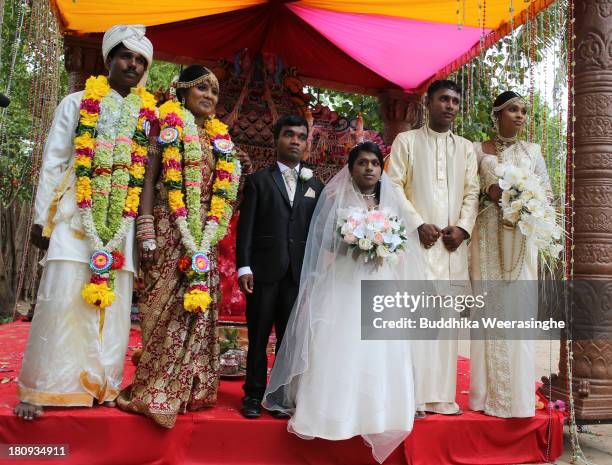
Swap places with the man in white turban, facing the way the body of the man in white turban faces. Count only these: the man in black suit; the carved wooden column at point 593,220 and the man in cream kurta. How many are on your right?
0

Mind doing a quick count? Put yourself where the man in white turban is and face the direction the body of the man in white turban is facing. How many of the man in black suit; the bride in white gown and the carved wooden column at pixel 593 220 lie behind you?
0

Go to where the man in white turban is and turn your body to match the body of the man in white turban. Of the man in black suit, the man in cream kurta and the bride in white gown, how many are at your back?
0

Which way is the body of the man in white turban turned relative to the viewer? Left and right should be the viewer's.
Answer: facing the viewer and to the right of the viewer

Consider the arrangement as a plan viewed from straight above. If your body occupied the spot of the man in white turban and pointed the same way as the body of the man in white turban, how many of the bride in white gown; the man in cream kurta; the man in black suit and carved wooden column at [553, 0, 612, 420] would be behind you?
0

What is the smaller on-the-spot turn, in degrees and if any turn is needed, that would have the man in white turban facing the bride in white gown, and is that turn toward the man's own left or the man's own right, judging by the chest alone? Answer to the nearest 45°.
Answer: approximately 45° to the man's own left

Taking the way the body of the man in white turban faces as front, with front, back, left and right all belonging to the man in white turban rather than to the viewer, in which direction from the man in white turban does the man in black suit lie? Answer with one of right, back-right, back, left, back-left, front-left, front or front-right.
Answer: front-left

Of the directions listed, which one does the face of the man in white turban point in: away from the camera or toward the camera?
toward the camera

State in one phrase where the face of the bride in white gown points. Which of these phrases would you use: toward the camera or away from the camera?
toward the camera
